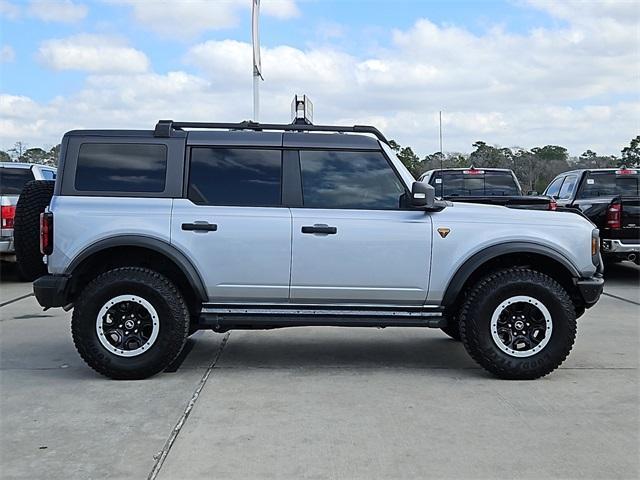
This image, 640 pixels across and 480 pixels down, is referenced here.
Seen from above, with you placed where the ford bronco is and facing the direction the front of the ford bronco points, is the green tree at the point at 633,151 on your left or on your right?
on your left

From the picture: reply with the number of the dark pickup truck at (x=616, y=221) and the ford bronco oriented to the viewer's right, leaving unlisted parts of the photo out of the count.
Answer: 1

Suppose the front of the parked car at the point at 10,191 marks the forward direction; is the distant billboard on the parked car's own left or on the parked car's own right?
on the parked car's own right

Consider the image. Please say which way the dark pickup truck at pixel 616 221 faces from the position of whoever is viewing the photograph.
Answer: facing away from the viewer and to the left of the viewer

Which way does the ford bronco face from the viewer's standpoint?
to the viewer's right

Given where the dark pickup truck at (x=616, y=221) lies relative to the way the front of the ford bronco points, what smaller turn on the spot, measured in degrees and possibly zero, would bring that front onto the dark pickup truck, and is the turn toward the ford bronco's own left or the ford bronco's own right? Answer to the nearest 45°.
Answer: approximately 45° to the ford bronco's own left

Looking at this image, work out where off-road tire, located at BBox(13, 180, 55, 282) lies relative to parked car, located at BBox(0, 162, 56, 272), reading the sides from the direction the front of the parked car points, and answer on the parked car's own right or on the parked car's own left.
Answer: on the parked car's own right

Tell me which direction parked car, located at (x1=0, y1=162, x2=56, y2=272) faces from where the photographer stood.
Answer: facing away from the viewer and to the right of the viewer

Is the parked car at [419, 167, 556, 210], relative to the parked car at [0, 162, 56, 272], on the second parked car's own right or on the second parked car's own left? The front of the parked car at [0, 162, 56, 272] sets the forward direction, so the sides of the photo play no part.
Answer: on the second parked car's own right

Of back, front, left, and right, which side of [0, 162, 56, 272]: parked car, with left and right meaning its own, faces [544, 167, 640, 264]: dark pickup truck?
right

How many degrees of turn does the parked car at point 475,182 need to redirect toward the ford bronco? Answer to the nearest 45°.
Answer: approximately 135° to its left

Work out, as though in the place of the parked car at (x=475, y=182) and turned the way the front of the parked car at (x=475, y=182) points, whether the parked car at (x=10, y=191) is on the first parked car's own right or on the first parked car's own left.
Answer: on the first parked car's own left
